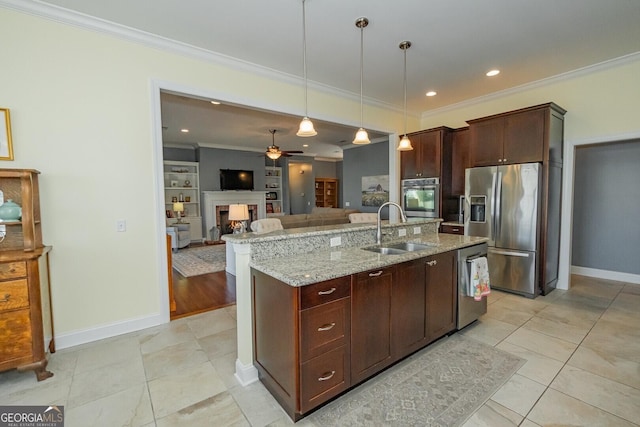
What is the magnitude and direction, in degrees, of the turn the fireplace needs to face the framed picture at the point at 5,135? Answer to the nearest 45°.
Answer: approximately 45° to its right

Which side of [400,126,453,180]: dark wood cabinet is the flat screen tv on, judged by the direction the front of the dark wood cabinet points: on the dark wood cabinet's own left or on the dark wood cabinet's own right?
on the dark wood cabinet's own right

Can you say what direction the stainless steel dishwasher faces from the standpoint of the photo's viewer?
facing the viewer and to the right of the viewer

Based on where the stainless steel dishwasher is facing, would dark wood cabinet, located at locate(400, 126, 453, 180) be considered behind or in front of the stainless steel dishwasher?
behind

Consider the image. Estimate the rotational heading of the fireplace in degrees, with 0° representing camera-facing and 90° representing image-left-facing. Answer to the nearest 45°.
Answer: approximately 315°

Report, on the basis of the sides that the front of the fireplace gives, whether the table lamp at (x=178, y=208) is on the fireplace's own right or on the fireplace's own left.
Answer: on the fireplace's own right
